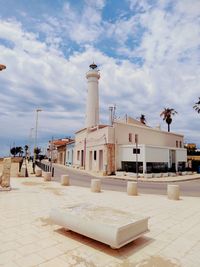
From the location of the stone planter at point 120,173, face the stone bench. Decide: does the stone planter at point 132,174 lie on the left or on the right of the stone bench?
left
